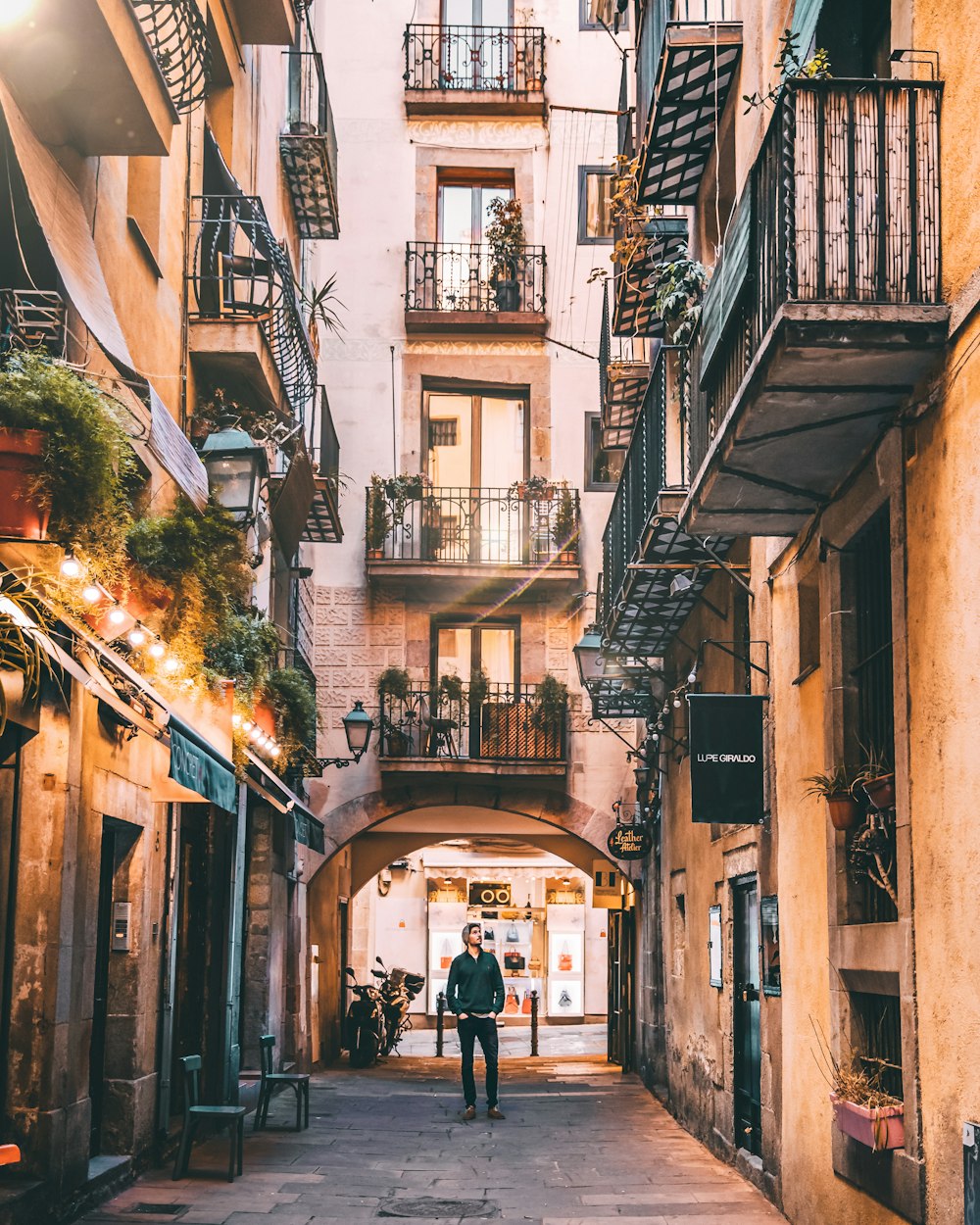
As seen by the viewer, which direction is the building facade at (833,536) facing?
to the viewer's left

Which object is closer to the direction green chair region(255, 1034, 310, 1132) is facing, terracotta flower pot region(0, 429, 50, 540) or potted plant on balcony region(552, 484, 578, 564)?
the potted plant on balcony

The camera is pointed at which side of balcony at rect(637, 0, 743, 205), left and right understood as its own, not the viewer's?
left

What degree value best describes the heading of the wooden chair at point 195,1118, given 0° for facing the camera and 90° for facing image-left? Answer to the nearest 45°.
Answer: approximately 270°

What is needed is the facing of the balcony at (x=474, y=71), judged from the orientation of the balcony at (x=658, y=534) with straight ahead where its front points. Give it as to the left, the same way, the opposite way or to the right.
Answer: to the left

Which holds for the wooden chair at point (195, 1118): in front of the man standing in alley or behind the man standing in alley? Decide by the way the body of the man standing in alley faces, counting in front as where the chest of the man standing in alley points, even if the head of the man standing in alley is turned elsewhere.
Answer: in front

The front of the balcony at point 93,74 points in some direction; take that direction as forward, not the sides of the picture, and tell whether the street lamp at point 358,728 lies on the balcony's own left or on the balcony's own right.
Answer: on the balcony's own left

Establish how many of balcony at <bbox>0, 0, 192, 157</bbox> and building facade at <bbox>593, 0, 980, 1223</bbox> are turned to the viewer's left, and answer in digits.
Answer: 1

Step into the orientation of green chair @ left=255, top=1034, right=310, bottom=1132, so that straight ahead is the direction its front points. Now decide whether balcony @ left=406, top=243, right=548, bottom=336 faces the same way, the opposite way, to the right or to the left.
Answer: to the right

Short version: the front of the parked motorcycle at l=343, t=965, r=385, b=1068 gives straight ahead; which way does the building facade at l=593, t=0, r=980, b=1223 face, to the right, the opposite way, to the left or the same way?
to the right

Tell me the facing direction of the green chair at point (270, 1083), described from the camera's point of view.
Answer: facing to the right of the viewer
